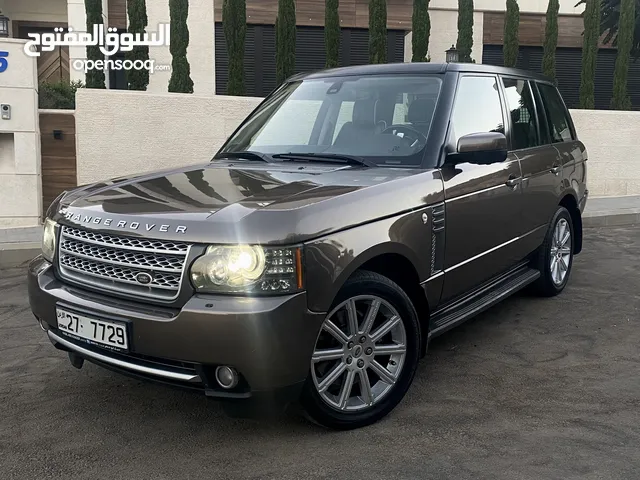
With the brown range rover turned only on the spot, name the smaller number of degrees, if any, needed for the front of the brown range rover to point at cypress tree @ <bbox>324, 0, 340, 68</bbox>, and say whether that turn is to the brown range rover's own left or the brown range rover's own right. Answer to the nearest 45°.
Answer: approximately 135° to the brown range rover's own right

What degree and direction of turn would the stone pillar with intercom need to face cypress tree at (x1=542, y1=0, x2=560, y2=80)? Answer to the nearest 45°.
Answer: approximately 90° to its left

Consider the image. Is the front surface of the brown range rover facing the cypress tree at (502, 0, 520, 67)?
no

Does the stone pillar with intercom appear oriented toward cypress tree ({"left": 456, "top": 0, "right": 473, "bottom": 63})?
no

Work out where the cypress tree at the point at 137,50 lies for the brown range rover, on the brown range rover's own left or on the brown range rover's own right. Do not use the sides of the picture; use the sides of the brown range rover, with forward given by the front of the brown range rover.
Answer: on the brown range rover's own right

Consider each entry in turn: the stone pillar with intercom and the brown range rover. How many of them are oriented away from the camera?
0

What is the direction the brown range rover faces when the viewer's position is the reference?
facing the viewer and to the left of the viewer

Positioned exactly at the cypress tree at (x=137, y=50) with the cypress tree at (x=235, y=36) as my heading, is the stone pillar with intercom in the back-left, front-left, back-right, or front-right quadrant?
back-right

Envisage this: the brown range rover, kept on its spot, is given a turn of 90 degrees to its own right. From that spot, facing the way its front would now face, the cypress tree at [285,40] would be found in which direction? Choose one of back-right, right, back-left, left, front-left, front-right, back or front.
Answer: front-right

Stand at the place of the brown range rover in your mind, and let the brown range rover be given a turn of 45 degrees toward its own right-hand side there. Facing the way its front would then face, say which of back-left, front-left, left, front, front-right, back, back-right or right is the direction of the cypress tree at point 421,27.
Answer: right

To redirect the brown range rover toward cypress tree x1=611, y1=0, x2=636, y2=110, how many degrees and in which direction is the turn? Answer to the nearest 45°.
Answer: approximately 180°

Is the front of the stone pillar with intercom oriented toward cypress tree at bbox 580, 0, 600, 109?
no

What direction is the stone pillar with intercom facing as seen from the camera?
toward the camera

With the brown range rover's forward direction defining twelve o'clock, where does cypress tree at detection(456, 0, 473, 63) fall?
The cypress tree is roughly at 5 o'clock from the brown range rover.
